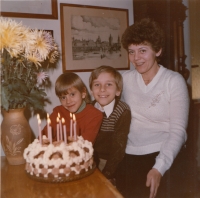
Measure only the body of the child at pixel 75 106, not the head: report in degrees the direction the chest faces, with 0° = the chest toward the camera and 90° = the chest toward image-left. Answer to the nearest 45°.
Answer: approximately 45°
